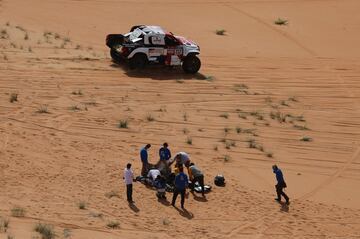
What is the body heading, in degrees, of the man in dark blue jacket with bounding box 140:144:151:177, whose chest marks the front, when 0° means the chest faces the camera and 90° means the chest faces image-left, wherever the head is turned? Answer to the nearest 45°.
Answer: approximately 270°

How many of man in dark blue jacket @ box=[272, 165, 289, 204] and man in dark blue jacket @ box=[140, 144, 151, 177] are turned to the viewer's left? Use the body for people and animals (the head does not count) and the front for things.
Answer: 1

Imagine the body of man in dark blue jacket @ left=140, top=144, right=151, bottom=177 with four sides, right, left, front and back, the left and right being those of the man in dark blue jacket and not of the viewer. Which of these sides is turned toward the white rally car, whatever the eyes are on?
left

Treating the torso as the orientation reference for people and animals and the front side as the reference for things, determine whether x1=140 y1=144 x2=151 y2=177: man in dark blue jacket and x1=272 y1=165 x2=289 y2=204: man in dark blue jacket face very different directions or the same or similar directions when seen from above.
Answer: very different directions

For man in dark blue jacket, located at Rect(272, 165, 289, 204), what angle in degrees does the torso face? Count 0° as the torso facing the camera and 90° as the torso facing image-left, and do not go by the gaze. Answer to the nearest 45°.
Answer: approximately 90°

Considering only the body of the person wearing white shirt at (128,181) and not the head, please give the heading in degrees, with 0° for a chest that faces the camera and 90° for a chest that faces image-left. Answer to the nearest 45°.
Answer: approximately 225°

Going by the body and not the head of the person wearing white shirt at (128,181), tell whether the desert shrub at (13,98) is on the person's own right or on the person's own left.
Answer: on the person's own left

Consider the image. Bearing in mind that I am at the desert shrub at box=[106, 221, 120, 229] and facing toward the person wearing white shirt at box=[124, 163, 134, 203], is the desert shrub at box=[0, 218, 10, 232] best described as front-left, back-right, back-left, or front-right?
back-left

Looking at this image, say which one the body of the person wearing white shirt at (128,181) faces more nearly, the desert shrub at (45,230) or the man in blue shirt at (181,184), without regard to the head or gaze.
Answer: the man in blue shirt
